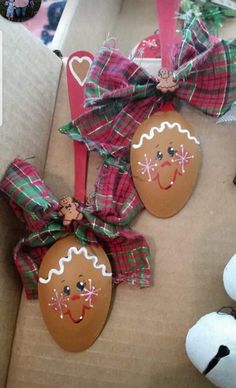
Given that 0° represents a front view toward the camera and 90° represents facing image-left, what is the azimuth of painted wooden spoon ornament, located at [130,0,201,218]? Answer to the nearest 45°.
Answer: approximately 0°

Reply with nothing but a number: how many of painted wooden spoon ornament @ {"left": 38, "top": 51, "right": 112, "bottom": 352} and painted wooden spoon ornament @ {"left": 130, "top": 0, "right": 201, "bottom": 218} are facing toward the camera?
2

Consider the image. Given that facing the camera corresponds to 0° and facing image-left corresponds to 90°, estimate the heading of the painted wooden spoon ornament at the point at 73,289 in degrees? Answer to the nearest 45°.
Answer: approximately 0°
